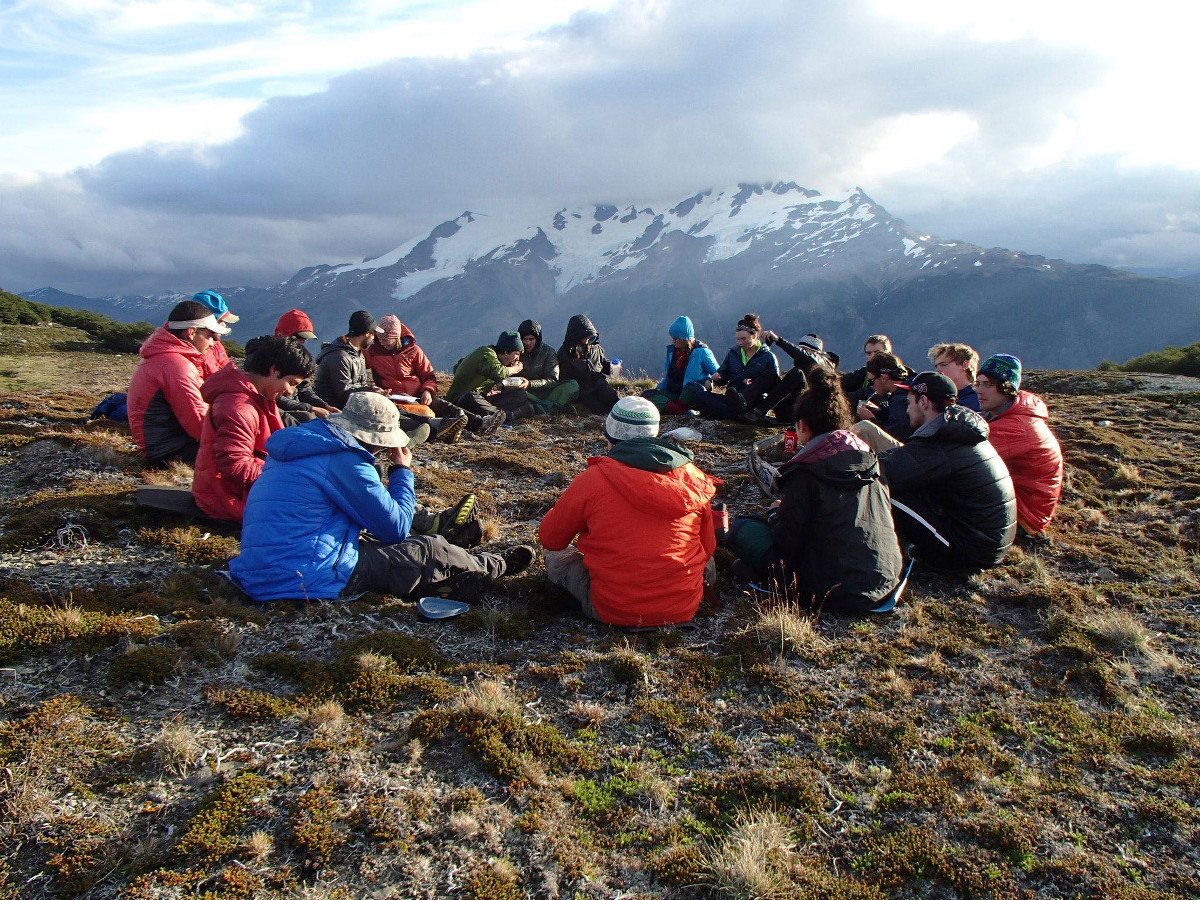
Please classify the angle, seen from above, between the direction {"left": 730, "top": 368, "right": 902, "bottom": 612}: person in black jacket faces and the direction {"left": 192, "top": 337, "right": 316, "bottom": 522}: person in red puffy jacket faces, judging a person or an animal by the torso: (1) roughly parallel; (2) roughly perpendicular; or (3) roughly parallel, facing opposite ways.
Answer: roughly perpendicular

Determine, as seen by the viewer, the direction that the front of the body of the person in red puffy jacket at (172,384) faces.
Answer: to the viewer's right

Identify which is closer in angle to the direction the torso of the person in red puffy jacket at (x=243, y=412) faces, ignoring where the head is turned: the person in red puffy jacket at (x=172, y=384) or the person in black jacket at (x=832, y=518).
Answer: the person in black jacket

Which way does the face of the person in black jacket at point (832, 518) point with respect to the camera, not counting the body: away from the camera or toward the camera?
away from the camera

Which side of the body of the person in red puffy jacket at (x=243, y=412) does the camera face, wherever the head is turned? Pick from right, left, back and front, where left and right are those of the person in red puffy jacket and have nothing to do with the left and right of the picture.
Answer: right

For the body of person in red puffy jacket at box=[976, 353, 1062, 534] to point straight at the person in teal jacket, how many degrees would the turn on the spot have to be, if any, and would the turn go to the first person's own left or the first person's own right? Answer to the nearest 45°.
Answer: approximately 45° to the first person's own right

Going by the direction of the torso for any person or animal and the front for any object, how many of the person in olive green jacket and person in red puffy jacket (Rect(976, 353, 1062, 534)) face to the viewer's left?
1

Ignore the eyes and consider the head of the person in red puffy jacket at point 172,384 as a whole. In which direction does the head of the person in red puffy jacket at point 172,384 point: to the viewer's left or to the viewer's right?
to the viewer's right

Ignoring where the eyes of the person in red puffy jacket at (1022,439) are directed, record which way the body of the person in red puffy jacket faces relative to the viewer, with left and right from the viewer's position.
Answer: facing to the left of the viewer
